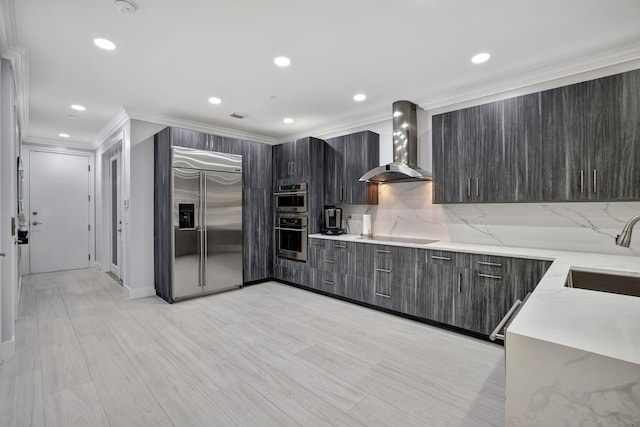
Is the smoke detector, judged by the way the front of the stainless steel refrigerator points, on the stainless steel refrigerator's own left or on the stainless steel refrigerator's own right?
on the stainless steel refrigerator's own right

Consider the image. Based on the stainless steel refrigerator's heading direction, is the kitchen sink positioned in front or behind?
in front

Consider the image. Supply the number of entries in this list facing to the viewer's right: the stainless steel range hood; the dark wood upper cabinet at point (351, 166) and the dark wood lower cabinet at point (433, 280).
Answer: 0

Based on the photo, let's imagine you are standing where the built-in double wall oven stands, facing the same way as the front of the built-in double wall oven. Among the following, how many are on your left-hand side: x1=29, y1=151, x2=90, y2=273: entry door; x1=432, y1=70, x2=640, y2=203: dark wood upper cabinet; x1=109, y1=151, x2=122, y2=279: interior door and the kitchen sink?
2

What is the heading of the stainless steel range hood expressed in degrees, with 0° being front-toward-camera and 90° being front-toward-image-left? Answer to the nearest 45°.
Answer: approximately 45°

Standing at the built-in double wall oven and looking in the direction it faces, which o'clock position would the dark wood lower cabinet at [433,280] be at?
The dark wood lower cabinet is roughly at 9 o'clock from the built-in double wall oven.

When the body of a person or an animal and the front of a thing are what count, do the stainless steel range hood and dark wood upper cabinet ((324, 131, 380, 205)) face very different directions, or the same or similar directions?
same or similar directions

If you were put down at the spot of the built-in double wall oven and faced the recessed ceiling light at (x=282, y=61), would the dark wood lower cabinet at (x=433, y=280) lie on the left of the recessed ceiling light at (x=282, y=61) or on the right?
left

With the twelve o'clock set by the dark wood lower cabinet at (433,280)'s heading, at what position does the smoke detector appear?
The smoke detector is roughly at 12 o'clock from the dark wood lower cabinet.

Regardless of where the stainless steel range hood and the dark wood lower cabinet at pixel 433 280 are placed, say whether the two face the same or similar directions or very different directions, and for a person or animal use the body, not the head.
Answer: same or similar directions

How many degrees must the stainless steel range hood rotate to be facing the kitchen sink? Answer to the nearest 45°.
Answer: approximately 90° to its left

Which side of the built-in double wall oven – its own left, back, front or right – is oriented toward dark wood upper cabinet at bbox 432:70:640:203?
left

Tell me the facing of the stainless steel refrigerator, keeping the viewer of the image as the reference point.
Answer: facing the viewer and to the right of the viewer

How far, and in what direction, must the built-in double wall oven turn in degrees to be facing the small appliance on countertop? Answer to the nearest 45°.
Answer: approximately 135° to its left

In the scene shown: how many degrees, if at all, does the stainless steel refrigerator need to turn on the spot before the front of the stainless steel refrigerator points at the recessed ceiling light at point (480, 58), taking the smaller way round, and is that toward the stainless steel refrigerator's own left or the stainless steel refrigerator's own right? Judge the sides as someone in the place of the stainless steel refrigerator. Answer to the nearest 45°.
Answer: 0° — it already faces it

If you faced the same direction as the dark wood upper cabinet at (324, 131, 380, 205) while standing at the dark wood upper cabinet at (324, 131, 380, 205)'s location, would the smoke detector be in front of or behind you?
in front

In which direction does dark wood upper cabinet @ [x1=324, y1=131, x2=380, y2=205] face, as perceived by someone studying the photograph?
facing the viewer and to the left of the viewer

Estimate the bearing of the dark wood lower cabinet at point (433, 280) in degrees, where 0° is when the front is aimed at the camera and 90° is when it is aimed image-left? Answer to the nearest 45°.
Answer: approximately 45°
